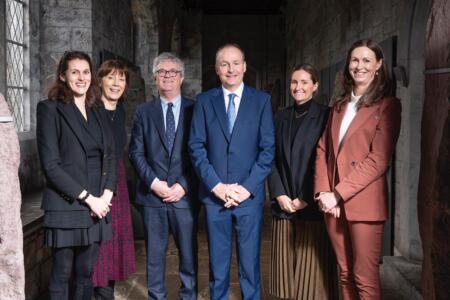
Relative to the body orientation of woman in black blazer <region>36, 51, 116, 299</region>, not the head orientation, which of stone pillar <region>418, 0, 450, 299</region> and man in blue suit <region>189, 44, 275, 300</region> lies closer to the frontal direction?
the stone pillar

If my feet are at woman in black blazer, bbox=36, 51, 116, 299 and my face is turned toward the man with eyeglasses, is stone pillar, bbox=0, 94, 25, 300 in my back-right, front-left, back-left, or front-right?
back-right

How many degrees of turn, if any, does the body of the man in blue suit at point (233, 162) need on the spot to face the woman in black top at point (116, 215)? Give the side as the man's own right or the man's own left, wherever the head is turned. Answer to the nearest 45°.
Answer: approximately 135° to the man's own right

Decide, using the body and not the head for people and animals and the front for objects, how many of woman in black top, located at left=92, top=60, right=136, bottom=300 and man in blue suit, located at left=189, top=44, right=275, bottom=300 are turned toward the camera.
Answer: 2

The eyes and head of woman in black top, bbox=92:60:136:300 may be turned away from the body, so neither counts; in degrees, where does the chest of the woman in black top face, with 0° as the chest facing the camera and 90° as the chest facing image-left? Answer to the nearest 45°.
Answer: approximately 0°

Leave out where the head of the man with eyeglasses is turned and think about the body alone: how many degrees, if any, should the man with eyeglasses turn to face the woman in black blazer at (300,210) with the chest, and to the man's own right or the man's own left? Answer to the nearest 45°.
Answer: approximately 90° to the man's own left

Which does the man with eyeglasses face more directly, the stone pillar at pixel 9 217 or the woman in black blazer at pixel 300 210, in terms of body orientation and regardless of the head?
the stone pillar

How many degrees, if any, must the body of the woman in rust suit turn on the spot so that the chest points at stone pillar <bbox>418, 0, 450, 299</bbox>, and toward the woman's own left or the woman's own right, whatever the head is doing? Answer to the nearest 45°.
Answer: approximately 45° to the woman's own left

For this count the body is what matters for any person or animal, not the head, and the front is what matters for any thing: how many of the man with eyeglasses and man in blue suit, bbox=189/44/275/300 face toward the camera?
2

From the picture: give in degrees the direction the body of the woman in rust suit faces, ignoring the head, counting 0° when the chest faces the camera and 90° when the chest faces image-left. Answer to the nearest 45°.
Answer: approximately 45°
